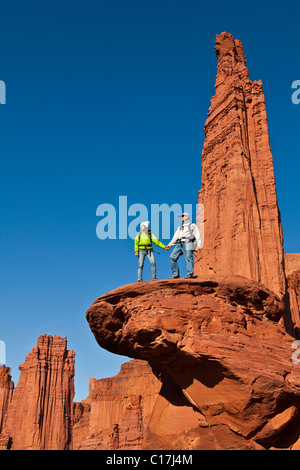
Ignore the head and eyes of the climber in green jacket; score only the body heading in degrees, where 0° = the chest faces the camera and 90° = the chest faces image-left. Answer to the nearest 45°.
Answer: approximately 0°

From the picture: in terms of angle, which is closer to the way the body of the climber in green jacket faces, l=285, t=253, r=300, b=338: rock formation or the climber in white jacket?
the climber in white jacket

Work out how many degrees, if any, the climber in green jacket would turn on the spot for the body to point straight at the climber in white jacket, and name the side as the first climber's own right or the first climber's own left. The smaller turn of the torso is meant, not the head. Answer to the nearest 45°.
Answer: approximately 90° to the first climber's own left
